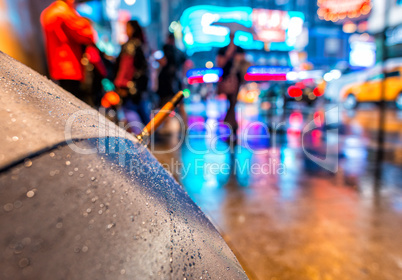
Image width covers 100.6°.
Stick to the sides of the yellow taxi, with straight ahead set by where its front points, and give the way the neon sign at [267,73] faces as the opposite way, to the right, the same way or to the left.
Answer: to the left

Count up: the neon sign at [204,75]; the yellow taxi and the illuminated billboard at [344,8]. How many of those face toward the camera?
2

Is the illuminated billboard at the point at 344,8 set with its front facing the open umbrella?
yes

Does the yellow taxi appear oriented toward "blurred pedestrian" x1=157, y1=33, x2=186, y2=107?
no

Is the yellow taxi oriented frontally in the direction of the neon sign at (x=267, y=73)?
no

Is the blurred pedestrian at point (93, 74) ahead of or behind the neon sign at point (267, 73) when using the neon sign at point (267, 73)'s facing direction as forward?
ahead

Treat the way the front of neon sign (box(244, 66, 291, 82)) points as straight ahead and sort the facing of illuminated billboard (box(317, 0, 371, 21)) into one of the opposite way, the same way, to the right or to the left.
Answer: the same way

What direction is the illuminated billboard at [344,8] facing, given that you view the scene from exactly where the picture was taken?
facing the viewer

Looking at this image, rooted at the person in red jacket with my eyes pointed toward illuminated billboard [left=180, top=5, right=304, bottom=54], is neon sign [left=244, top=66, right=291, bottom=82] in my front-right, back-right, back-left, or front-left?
front-right

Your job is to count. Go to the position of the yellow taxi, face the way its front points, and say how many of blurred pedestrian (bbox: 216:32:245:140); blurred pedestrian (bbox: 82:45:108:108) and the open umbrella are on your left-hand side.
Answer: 3

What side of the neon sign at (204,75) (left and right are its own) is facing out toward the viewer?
front

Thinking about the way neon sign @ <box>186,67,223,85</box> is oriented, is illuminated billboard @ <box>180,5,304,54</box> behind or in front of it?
behind

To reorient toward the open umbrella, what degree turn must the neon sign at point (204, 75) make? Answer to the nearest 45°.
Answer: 0° — it already faces it

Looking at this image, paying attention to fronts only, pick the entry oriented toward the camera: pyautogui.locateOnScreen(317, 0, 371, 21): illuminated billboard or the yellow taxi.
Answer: the illuminated billboard

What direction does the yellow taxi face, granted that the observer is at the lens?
facing to the left of the viewer

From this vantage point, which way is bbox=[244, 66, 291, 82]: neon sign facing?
toward the camera

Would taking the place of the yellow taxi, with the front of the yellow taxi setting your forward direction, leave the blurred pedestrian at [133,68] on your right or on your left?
on your left

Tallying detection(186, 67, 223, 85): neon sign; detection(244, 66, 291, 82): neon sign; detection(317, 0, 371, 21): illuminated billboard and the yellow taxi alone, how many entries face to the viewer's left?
1
